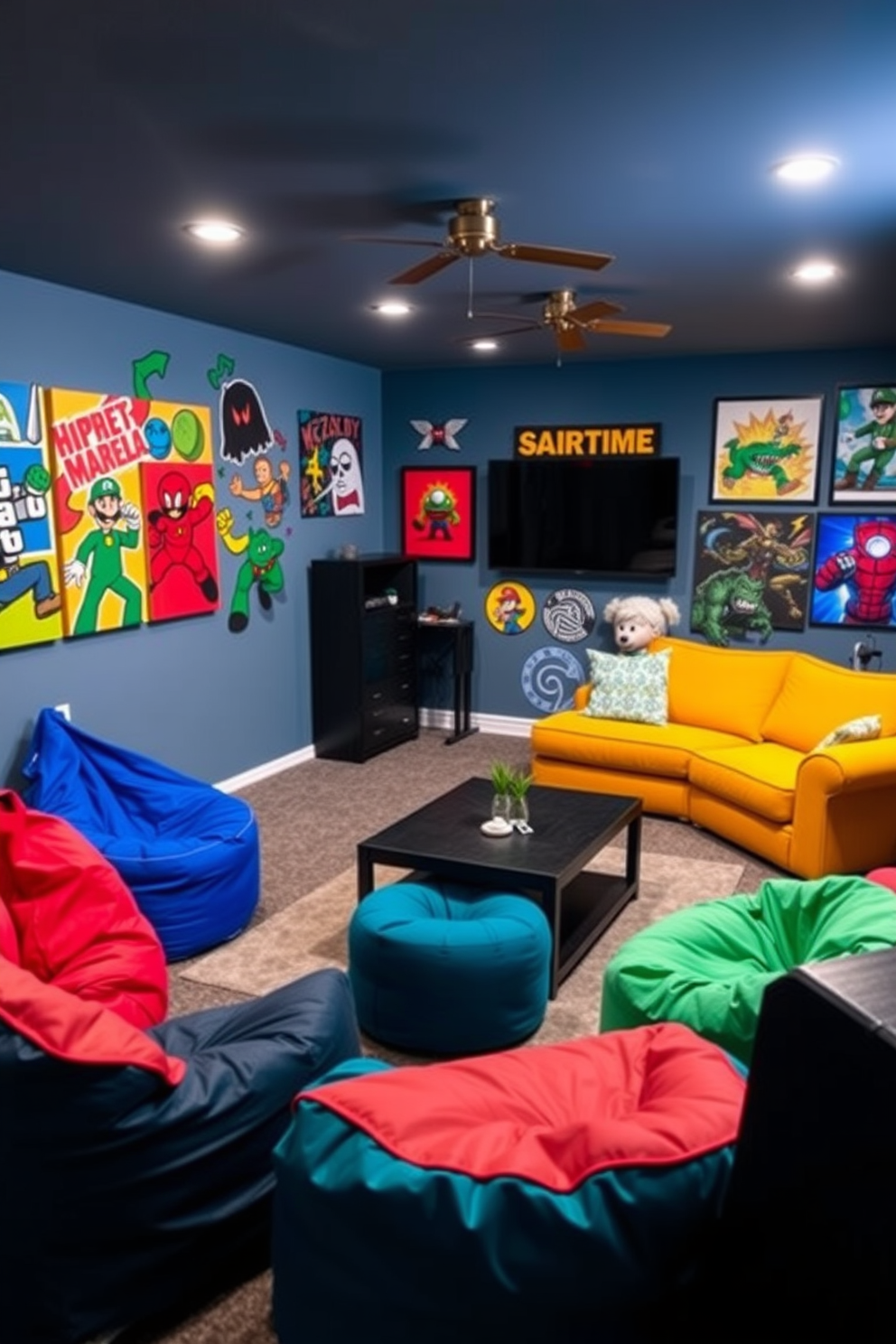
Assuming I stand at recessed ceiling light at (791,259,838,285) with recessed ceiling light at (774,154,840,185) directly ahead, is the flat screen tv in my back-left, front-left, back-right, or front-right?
back-right

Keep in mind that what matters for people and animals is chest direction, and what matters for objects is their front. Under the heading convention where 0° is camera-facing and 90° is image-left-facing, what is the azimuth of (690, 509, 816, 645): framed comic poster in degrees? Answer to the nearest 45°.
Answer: approximately 0°

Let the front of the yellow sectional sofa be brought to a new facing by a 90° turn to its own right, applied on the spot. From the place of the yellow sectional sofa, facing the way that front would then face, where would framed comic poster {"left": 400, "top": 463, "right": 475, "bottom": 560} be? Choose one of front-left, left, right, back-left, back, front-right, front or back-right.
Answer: front

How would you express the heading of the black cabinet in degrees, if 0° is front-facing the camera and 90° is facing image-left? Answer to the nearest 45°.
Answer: approximately 315°

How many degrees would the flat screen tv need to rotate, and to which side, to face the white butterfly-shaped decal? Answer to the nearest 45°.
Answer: approximately 90° to its right

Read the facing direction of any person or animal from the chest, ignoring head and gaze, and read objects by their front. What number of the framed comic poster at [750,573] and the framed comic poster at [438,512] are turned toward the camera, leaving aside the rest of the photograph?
2

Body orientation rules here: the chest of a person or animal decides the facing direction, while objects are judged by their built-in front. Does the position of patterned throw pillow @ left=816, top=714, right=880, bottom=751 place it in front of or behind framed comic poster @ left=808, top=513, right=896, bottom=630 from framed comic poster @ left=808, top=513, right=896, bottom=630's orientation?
in front

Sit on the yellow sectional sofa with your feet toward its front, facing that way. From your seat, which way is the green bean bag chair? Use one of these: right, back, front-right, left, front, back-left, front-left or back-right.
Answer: front-left

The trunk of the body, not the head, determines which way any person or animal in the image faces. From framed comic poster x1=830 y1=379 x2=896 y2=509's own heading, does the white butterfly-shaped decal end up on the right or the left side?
on its right

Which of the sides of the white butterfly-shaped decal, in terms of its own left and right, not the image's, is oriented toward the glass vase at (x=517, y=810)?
front

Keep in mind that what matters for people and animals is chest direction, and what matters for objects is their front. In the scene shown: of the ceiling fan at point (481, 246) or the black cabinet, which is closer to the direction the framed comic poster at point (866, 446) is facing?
the ceiling fan

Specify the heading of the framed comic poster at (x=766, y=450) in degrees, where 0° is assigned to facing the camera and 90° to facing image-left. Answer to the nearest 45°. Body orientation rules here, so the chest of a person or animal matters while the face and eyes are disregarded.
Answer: approximately 0°

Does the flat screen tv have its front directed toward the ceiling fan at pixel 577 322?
yes
